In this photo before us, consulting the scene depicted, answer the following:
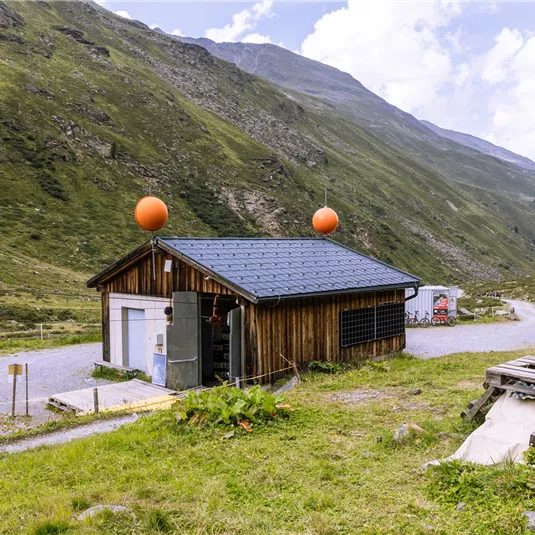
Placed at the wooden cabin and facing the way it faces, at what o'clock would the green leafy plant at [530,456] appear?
The green leafy plant is roughly at 10 o'clock from the wooden cabin.

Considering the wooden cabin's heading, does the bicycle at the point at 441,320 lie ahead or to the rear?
to the rear

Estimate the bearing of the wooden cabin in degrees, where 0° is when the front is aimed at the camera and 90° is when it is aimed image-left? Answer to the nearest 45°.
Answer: approximately 45°

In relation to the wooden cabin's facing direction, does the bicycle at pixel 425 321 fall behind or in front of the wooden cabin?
behind

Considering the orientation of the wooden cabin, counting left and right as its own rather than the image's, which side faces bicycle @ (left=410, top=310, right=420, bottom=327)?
back
